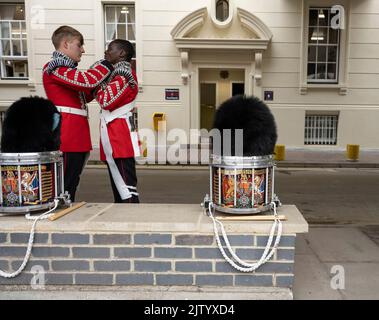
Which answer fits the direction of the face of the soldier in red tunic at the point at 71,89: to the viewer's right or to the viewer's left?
to the viewer's right

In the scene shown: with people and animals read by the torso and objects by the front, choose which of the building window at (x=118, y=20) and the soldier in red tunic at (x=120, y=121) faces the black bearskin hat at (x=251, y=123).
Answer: the building window

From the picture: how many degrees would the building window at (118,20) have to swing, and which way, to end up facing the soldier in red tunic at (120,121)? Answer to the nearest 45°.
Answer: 0° — it already faces them

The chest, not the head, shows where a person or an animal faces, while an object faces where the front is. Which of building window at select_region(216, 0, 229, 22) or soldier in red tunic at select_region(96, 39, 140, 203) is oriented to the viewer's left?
the soldier in red tunic

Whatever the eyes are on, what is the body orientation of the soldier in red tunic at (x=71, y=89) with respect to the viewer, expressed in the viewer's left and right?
facing to the right of the viewer

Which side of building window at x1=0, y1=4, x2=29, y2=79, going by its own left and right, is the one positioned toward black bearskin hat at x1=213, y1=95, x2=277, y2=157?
front

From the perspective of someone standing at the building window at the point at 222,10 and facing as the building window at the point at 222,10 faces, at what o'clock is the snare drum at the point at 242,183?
The snare drum is roughly at 12 o'clock from the building window.

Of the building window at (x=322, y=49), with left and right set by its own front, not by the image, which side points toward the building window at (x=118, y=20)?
right

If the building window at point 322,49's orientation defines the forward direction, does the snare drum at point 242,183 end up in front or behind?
in front

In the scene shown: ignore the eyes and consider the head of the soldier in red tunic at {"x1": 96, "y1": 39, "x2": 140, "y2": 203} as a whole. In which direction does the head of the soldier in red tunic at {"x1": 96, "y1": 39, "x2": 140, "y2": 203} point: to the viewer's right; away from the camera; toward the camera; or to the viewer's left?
to the viewer's left

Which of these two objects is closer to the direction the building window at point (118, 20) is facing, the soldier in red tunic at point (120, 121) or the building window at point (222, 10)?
the soldier in red tunic

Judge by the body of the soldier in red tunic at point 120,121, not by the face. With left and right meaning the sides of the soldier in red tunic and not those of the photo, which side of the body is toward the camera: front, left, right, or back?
left

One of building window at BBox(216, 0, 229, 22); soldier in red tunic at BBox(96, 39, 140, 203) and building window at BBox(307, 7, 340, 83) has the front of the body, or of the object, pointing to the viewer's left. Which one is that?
the soldier in red tunic

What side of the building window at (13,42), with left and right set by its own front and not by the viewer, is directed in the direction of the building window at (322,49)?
left

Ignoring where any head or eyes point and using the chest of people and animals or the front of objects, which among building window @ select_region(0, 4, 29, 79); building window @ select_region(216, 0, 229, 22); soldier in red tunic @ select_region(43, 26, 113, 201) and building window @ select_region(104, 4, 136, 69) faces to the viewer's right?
the soldier in red tunic

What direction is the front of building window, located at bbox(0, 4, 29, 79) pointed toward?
toward the camera
